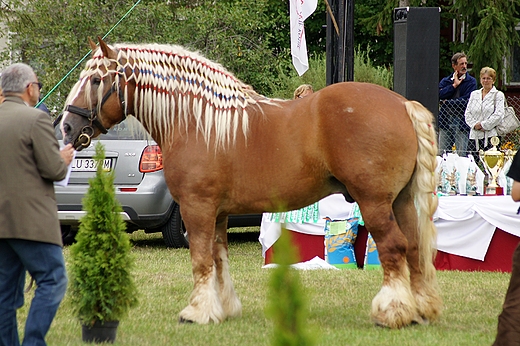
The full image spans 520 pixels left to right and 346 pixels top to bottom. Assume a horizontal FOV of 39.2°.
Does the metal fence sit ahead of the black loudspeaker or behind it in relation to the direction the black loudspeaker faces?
behind

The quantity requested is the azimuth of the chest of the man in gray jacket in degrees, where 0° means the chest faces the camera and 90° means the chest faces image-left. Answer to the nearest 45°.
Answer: approximately 225°

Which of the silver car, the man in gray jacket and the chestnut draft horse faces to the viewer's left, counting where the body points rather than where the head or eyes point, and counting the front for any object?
the chestnut draft horse

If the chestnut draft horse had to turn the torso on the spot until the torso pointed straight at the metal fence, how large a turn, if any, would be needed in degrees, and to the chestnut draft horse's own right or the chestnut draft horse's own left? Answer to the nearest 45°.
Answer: approximately 135° to the chestnut draft horse's own right

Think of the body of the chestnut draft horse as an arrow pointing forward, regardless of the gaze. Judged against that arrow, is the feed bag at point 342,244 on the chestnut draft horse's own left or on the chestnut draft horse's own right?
on the chestnut draft horse's own right

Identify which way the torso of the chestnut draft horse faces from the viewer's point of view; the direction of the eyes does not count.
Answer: to the viewer's left

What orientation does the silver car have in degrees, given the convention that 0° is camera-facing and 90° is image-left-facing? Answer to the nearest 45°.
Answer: approximately 225°

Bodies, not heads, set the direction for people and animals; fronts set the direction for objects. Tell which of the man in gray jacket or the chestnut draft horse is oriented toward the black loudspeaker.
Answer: the man in gray jacket

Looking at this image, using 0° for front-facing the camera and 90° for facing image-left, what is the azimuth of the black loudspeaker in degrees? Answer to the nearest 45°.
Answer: approximately 45°

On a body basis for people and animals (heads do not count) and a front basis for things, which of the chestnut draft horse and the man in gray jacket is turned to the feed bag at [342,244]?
the man in gray jacket

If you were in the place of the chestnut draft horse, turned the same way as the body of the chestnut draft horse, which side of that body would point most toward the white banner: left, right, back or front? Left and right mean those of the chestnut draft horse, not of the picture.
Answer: right
